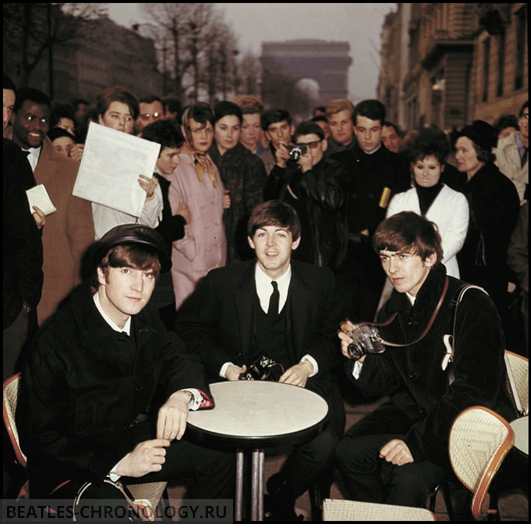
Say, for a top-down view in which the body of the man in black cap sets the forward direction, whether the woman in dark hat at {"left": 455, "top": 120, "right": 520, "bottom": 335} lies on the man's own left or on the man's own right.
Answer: on the man's own left

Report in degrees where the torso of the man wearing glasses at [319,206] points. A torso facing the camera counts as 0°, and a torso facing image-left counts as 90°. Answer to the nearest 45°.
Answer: approximately 45°

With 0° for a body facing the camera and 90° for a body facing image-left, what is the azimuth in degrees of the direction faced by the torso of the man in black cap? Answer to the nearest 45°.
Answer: approximately 315°

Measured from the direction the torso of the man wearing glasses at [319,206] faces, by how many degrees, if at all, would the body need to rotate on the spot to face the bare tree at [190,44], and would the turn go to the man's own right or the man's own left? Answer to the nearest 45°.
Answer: approximately 135° to the man's own right

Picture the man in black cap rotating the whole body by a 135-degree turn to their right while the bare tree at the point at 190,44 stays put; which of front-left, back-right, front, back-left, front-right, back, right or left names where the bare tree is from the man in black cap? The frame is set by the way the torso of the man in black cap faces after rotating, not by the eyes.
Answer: right

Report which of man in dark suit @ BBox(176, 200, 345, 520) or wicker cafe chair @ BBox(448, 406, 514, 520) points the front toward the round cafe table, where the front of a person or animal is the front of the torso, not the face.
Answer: the man in dark suit

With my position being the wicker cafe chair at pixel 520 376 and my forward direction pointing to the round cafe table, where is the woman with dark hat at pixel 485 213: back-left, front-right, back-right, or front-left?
back-right

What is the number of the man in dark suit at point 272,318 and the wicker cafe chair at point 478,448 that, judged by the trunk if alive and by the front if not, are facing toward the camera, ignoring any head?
1

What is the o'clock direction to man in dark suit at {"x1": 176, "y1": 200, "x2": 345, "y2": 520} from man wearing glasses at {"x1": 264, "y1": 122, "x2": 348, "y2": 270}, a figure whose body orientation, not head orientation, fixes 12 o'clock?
The man in dark suit is roughly at 11 o'clock from the man wearing glasses.

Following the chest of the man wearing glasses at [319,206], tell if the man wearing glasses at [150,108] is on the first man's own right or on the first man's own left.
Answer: on the first man's own right
